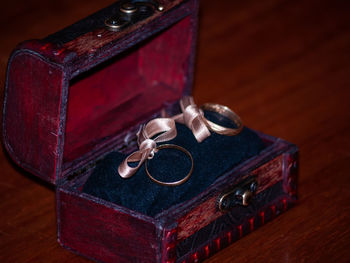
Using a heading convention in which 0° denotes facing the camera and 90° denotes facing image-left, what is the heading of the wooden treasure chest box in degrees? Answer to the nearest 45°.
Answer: approximately 315°
